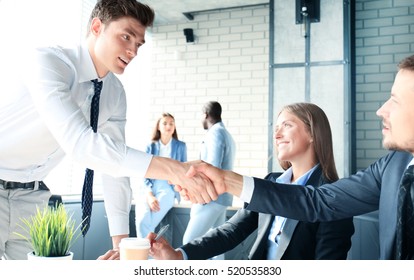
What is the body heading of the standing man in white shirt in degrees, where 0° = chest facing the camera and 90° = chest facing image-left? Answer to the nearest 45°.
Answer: approximately 315°

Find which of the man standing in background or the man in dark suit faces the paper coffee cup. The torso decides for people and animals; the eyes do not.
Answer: the man in dark suit

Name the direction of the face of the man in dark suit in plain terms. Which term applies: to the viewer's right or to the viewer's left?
to the viewer's left

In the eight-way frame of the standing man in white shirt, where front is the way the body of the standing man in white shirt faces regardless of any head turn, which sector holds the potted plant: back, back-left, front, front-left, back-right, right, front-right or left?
front-right

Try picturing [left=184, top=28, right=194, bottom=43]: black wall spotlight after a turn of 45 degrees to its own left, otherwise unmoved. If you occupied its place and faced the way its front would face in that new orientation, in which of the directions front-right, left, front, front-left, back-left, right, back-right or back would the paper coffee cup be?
front

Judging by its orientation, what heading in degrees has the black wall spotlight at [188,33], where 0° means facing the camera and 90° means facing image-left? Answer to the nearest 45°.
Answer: approximately 45°

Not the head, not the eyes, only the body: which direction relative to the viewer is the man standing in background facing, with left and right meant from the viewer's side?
facing away from the viewer and to the left of the viewer

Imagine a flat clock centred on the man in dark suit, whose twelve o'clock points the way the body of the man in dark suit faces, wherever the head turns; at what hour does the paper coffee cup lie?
The paper coffee cup is roughly at 12 o'clock from the man in dark suit.
